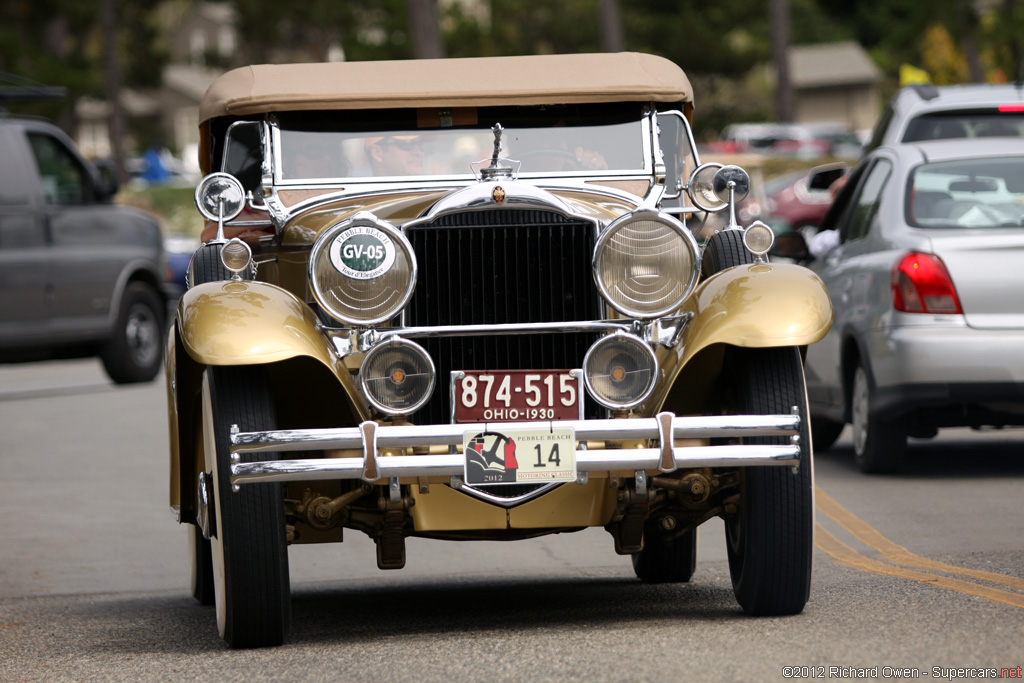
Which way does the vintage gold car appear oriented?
toward the camera

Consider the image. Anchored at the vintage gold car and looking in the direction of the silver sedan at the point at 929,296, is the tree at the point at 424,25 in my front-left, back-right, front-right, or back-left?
front-left

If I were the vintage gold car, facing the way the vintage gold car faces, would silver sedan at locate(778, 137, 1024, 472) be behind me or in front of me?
behind

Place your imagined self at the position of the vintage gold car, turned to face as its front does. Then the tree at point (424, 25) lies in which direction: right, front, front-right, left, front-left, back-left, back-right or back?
back

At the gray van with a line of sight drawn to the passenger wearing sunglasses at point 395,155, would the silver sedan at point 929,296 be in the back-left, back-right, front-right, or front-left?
front-left
